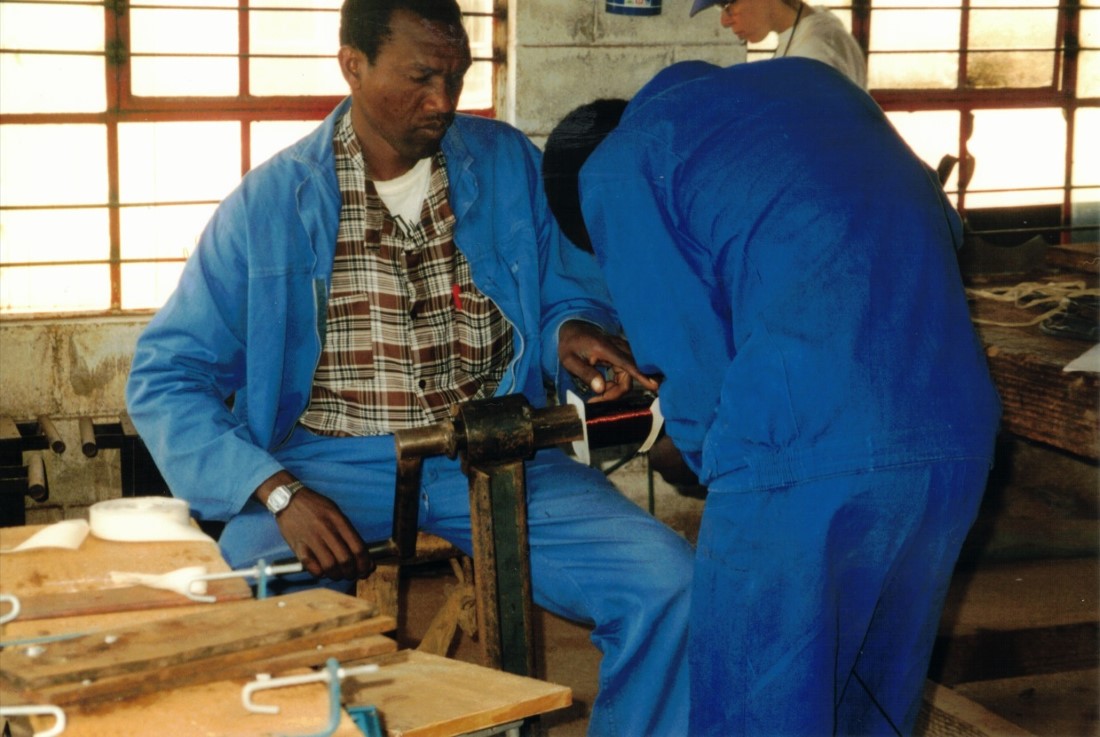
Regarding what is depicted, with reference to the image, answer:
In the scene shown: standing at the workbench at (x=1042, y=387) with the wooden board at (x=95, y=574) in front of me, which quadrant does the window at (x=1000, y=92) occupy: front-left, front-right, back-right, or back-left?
back-right

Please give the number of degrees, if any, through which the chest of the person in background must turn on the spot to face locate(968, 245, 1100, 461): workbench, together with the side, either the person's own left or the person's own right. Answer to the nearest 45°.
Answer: approximately 90° to the person's own left

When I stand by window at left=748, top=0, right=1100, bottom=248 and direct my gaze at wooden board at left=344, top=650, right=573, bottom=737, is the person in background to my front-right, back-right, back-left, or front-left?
front-right

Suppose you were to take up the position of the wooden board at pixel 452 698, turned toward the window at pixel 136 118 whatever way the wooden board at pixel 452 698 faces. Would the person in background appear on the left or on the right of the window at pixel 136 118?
right
